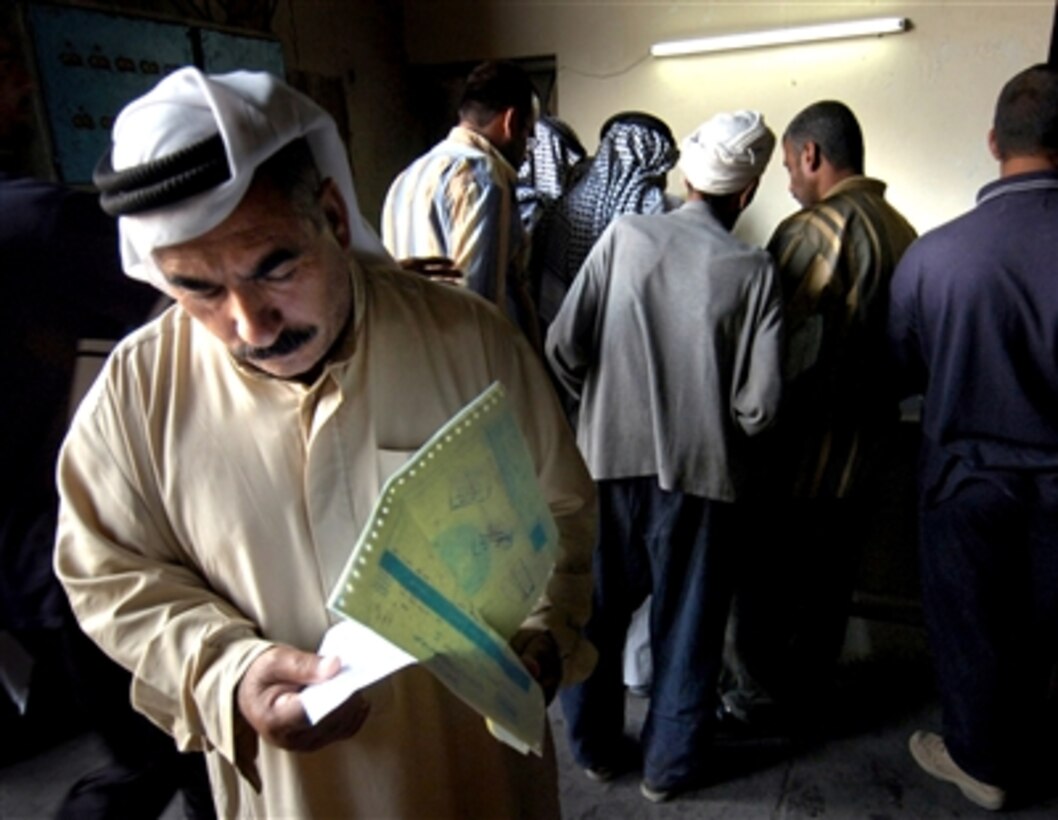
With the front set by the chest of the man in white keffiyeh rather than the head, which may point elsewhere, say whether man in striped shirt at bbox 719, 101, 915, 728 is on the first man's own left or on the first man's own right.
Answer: on the first man's own left

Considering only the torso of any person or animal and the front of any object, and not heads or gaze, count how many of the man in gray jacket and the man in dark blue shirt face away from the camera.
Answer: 2

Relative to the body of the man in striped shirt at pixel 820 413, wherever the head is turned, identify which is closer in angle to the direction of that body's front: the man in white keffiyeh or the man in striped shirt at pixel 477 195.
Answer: the man in striped shirt

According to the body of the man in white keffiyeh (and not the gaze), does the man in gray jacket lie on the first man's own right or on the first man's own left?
on the first man's own left

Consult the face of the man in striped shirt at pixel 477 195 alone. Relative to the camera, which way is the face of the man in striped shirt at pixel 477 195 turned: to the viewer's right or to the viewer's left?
to the viewer's right

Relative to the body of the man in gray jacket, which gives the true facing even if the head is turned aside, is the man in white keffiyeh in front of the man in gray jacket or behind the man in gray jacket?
behind

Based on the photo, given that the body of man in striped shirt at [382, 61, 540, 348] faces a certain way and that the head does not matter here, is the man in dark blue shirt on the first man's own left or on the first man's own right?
on the first man's own right

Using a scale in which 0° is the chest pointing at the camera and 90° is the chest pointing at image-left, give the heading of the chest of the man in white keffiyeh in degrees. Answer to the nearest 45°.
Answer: approximately 0°

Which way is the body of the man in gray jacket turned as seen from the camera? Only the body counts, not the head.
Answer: away from the camera

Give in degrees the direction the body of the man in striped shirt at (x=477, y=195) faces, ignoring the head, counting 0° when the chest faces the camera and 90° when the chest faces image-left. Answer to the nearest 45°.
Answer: approximately 225°

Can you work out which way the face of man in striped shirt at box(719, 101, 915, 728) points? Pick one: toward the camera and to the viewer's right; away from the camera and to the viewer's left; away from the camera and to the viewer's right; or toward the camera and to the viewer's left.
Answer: away from the camera and to the viewer's left
